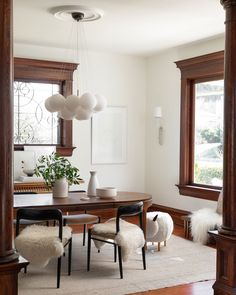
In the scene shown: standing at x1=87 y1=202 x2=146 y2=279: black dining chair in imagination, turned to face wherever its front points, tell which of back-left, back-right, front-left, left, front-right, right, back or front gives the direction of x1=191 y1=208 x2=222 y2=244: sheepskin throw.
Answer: right

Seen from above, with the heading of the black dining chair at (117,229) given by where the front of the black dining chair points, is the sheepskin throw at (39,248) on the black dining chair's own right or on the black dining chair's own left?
on the black dining chair's own left

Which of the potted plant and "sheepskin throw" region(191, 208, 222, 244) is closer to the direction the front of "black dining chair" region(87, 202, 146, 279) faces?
the potted plant

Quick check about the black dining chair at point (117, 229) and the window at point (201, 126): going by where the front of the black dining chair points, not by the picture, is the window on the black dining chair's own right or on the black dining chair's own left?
on the black dining chair's own right

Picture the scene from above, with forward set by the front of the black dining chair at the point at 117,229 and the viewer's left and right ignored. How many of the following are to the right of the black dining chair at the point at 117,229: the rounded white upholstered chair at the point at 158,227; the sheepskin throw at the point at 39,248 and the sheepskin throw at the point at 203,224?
2

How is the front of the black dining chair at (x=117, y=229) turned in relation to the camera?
facing away from the viewer and to the left of the viewer

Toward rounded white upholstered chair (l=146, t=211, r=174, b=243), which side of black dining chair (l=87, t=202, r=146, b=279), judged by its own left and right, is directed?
right

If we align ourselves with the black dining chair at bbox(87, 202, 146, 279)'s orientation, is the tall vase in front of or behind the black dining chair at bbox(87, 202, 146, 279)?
in front

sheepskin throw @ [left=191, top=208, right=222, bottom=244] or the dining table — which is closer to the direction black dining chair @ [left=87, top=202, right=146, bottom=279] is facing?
the dining table

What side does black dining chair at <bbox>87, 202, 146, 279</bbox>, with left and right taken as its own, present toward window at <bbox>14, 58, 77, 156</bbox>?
front

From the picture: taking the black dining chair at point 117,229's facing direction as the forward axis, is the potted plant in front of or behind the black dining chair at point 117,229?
in front
